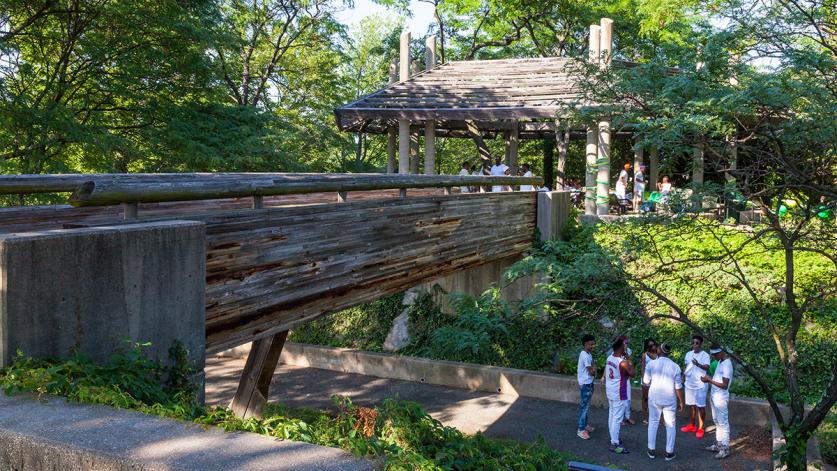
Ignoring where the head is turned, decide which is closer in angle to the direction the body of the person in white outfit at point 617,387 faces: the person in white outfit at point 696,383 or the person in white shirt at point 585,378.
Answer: the person in white outfit

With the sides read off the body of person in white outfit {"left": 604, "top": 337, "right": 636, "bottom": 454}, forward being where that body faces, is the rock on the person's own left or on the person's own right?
on the person's own left

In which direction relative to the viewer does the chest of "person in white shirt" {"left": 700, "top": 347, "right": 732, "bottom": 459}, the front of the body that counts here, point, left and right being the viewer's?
facing to the left of the viewer

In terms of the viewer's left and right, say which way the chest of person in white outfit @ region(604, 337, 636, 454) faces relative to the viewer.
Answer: facing away from the viewer and to the right of the viewer

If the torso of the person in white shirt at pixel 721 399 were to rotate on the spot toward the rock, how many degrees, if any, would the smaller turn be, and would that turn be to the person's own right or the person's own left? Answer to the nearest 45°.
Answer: approximately 45° to the person's own right

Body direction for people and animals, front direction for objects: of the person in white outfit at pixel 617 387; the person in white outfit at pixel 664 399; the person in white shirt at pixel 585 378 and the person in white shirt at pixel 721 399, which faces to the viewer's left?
the person in white shirt at pixel 721 399
